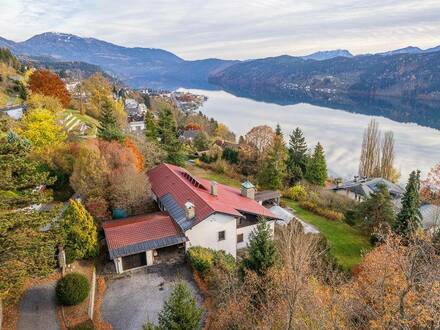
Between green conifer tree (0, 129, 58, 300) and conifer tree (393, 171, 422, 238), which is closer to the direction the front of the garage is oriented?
the green conifer tree

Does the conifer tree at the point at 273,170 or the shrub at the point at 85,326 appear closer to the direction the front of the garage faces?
the shrub

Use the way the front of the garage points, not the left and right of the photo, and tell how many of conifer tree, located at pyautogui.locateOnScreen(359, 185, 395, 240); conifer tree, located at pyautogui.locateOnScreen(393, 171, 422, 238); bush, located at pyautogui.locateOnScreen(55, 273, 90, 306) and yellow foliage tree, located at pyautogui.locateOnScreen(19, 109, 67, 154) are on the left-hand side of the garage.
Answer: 2

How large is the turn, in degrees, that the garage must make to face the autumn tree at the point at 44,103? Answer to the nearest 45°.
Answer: approximately 135° to its right

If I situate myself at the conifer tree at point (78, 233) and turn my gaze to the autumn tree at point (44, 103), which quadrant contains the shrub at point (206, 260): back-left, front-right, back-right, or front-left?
back-right

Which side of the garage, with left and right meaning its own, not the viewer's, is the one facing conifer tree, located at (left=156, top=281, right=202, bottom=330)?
front

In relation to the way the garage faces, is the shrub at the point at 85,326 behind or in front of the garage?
in front

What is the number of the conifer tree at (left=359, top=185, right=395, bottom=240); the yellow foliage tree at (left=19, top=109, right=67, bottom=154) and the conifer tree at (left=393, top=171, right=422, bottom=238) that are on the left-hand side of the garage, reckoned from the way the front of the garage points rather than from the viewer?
2

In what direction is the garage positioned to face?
toward the camera

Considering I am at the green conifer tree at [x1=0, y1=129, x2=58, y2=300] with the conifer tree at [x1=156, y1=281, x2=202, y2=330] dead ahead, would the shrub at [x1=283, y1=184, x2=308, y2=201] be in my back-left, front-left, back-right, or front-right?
front-left

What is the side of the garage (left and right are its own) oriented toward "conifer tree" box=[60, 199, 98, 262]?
right

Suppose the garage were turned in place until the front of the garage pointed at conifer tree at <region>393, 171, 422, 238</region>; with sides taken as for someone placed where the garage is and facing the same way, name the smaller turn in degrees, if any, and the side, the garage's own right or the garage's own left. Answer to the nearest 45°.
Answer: approximately 90° to the garage's own left

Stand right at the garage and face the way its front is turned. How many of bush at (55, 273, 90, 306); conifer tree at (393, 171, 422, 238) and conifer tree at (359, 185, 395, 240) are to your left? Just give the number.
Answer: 2

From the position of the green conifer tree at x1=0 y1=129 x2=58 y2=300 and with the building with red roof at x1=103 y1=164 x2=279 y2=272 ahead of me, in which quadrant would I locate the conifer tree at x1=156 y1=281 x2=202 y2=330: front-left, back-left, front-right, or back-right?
front-right

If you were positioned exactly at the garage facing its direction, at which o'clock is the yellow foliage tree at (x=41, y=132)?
The yellow foliage tree is roughly at 5 o'clock from the garage.

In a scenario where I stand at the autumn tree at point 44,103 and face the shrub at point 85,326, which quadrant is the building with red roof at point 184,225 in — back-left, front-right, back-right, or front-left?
front-left

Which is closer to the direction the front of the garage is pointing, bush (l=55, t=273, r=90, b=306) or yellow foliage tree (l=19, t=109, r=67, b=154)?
the bush
